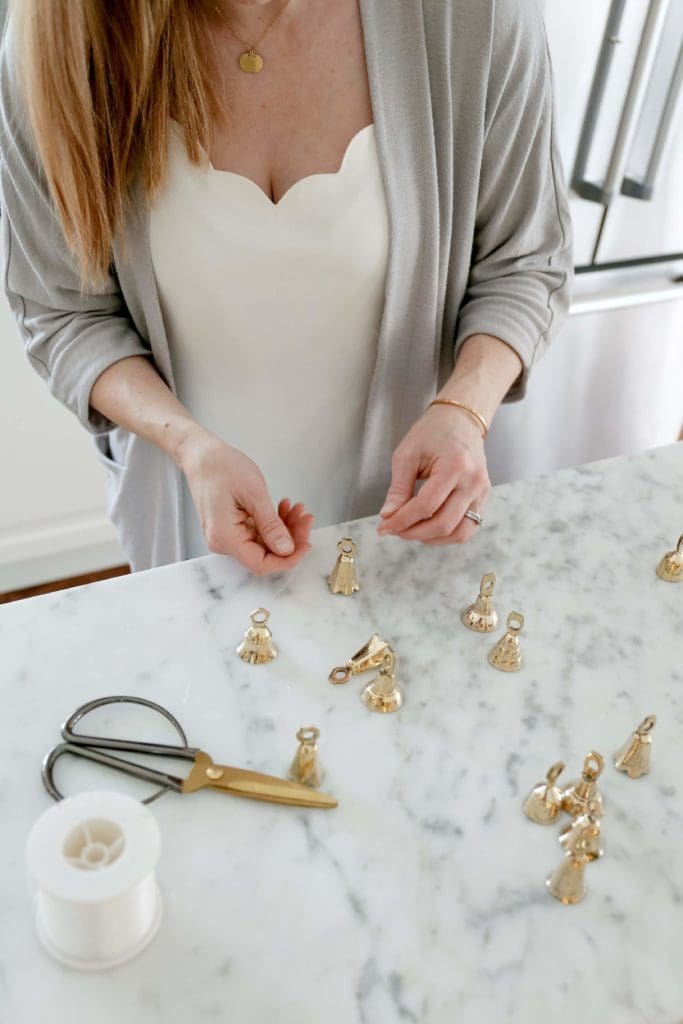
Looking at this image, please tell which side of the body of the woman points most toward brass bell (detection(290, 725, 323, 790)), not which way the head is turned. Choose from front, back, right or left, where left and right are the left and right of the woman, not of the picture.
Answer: front

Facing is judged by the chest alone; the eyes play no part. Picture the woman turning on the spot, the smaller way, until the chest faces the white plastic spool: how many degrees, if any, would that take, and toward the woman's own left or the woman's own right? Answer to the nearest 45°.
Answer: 0° — they already face it

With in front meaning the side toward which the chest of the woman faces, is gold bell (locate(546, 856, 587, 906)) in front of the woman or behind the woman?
in front

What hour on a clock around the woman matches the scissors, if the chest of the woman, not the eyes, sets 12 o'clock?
The scissors is roughly at 12 o'clock from the woman.

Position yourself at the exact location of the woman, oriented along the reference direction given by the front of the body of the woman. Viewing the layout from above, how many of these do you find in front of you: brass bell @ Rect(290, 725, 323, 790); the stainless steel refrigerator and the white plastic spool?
2

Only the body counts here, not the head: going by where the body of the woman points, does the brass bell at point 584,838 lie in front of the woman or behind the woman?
in front

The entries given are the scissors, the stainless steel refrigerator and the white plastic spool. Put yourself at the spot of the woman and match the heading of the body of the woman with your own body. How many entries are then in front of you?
2

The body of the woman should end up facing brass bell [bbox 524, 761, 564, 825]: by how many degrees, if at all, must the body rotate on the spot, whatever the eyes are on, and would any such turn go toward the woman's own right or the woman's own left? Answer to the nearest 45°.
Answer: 0° — they already face it

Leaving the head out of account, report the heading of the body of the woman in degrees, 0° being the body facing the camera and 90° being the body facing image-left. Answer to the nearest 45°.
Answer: approximately 0°
